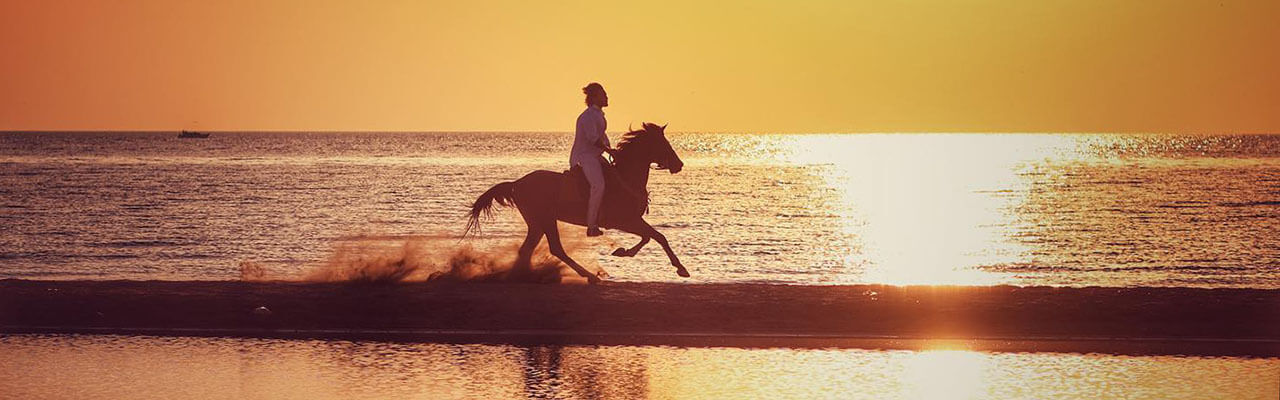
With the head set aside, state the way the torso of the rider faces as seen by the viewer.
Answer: to the viewer's right

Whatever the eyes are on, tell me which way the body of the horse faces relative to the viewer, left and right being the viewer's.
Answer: facing to the right of the viewer
